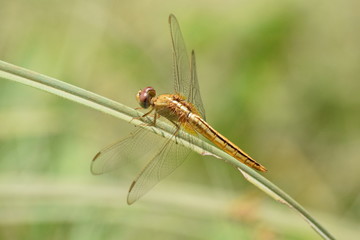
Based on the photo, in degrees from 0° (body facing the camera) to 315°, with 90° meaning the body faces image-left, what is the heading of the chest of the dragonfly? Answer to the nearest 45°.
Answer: approximately 90°
